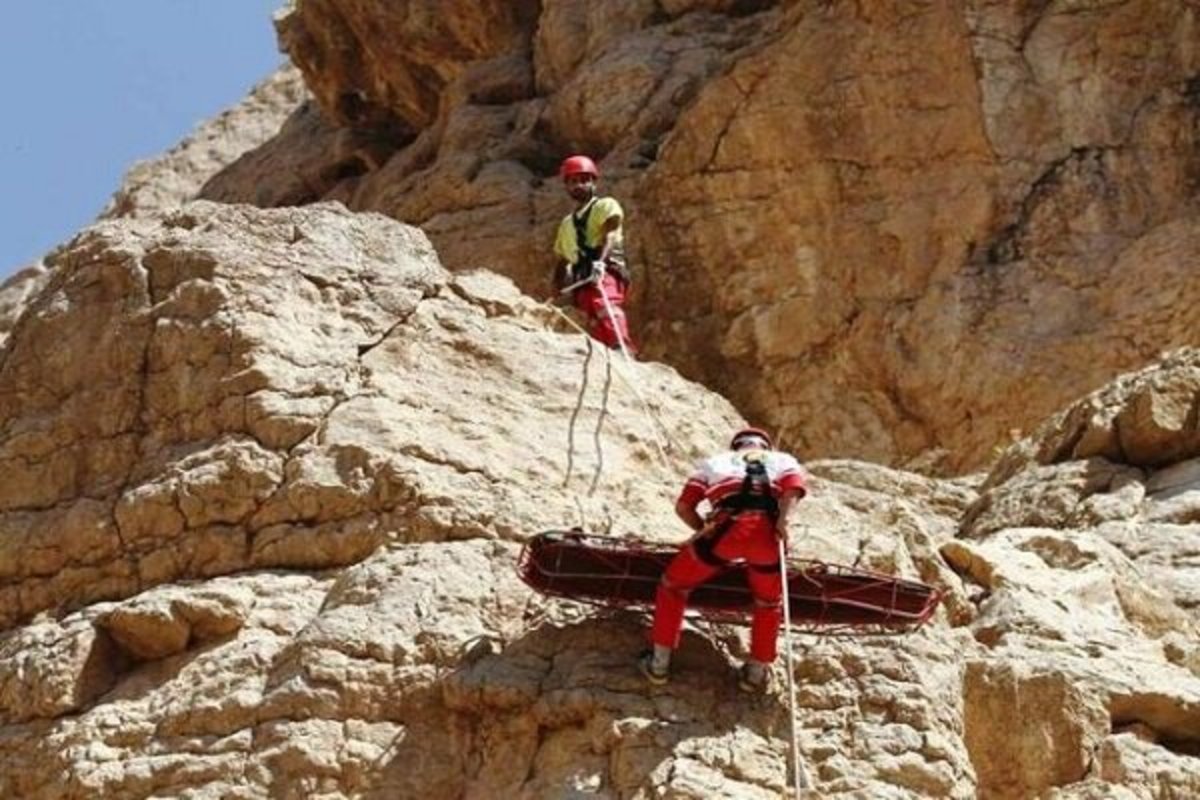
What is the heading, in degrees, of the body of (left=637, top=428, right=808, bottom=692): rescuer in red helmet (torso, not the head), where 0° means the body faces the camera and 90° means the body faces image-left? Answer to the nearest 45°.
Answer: approximately 180°

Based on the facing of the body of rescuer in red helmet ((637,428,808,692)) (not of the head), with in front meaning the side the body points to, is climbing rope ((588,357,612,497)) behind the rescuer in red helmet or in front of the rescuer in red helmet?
in front

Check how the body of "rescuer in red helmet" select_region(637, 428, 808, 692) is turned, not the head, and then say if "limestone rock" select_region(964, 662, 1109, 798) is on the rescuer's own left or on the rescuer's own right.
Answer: on the rescuer's own right
